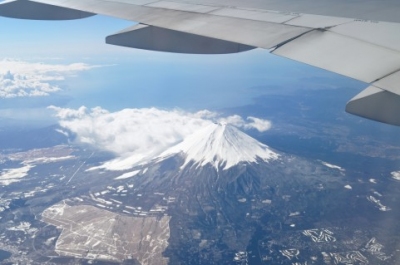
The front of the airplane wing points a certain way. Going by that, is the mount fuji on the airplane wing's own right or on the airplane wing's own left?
on the airplane wing's own left
